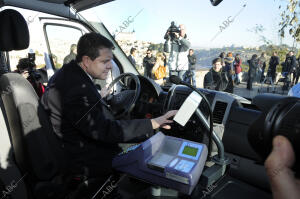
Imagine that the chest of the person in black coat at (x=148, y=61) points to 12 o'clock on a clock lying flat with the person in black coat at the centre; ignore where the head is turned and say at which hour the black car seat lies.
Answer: The black car seat is roughly at 12 o'clock from the person in black coat.

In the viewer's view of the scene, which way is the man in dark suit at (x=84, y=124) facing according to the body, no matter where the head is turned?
to the viewer's right

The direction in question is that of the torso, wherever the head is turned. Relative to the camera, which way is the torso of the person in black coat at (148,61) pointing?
toward the camera

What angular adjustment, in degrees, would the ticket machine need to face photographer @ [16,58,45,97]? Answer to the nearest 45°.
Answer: approximately 90° to its right

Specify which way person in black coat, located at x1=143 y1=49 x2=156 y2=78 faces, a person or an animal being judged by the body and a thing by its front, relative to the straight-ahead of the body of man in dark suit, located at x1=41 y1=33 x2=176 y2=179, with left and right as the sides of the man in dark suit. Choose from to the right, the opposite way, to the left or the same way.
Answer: to the right

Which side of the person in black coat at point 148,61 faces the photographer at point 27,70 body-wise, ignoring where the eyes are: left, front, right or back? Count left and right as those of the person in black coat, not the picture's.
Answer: front

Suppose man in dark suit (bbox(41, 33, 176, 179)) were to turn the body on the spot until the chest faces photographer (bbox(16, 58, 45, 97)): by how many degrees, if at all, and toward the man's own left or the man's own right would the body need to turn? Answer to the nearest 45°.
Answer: approximately 135° to the man's own left

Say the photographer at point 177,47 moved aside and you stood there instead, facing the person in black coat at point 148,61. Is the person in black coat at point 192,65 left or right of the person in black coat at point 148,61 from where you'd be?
right

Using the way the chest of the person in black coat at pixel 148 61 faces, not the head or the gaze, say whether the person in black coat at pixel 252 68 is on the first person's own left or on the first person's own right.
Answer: on the first person's own left

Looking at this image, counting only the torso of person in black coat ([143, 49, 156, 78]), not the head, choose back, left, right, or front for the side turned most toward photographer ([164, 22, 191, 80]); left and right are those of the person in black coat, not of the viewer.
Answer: front

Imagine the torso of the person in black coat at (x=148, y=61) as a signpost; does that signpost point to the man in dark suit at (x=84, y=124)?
yes

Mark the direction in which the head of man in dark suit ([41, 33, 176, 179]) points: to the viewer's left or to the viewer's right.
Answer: to the viewer's right
